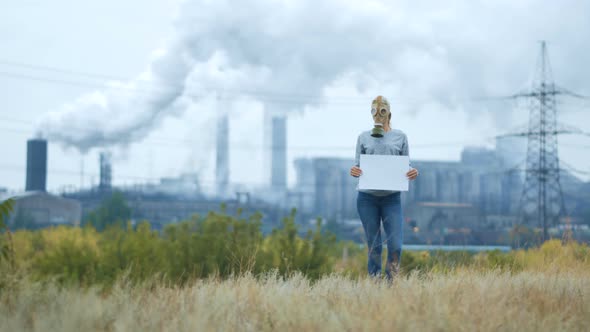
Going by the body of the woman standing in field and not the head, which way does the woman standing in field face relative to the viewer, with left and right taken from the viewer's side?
facing the viewer
